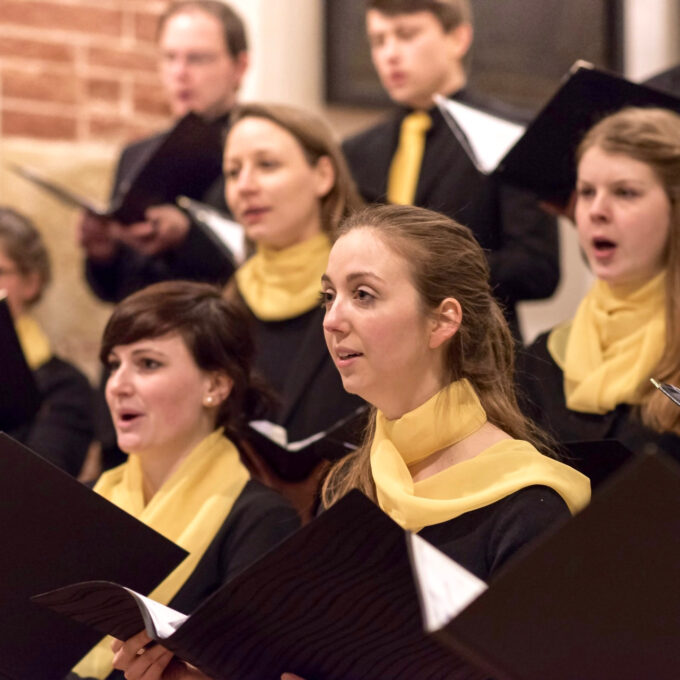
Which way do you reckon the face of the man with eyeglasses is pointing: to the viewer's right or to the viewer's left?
to the viewer's left

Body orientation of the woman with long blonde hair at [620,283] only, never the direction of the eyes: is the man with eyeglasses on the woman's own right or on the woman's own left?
on the woman's own right

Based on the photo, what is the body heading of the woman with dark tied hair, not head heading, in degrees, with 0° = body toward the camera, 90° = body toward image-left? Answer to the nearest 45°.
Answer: approximately 45°

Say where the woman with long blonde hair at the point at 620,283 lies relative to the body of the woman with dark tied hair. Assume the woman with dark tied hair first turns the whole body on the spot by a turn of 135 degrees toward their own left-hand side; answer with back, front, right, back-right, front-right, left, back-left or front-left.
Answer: front

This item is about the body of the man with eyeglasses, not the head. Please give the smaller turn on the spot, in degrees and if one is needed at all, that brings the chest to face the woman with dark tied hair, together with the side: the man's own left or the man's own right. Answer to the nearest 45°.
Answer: approximately 45° to the man's own left

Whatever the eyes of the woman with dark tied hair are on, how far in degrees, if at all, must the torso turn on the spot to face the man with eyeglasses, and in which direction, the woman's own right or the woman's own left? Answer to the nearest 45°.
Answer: approximately 135° to the woman's own right

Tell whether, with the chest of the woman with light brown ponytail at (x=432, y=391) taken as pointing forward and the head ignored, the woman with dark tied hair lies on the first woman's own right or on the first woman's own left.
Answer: on the first woman's own right

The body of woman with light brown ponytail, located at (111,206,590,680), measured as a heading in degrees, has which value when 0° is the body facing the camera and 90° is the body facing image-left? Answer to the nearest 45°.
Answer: approximately 45°

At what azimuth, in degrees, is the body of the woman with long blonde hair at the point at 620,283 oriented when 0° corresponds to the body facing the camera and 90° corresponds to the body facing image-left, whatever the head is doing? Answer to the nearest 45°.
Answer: approximately 45°

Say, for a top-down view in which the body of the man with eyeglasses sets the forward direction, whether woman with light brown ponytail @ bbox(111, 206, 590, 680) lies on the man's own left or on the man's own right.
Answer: on the man's own left
